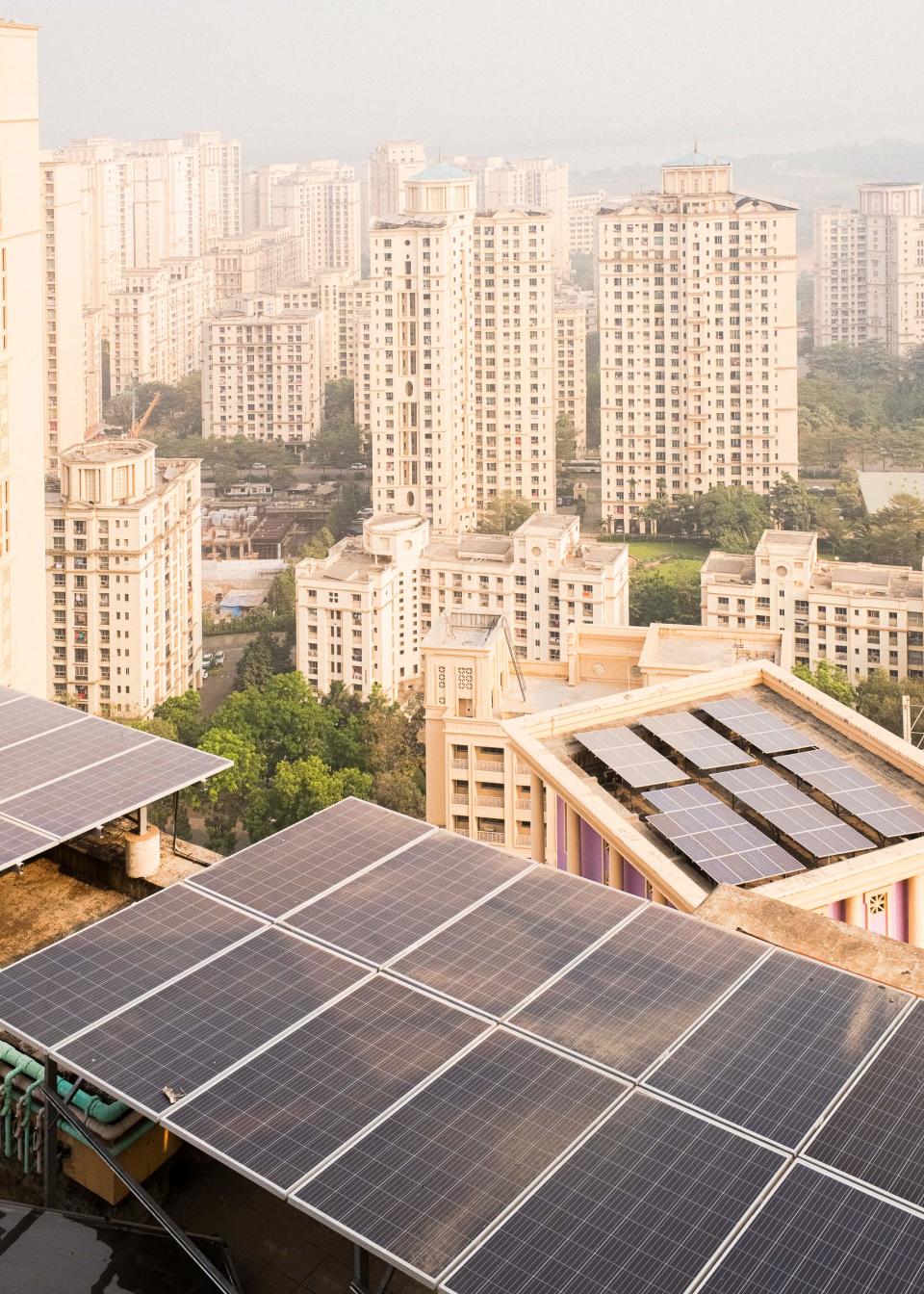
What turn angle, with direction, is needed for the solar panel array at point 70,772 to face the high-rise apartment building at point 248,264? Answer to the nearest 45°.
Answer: approximately 135° to its right

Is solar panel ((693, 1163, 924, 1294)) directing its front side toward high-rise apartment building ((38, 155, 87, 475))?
no

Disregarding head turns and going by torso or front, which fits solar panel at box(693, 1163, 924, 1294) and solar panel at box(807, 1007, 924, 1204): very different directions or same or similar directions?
same or similar directions

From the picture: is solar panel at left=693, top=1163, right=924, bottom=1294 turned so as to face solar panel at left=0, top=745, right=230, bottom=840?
no

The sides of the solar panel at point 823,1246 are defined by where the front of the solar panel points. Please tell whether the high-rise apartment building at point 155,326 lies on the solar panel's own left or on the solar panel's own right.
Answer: on the solar panel's own right

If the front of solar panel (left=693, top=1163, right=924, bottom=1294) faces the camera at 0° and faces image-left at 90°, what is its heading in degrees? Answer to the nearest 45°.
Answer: approximately 45°

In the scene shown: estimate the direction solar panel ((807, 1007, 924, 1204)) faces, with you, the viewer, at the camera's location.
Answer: facing the viewer and to the left of the viewer

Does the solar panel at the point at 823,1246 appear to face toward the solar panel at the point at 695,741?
no
